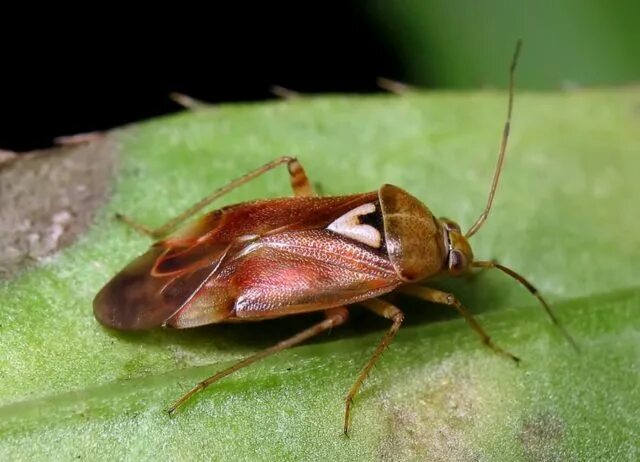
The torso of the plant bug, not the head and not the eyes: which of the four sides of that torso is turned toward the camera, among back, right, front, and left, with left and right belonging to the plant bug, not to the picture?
right
